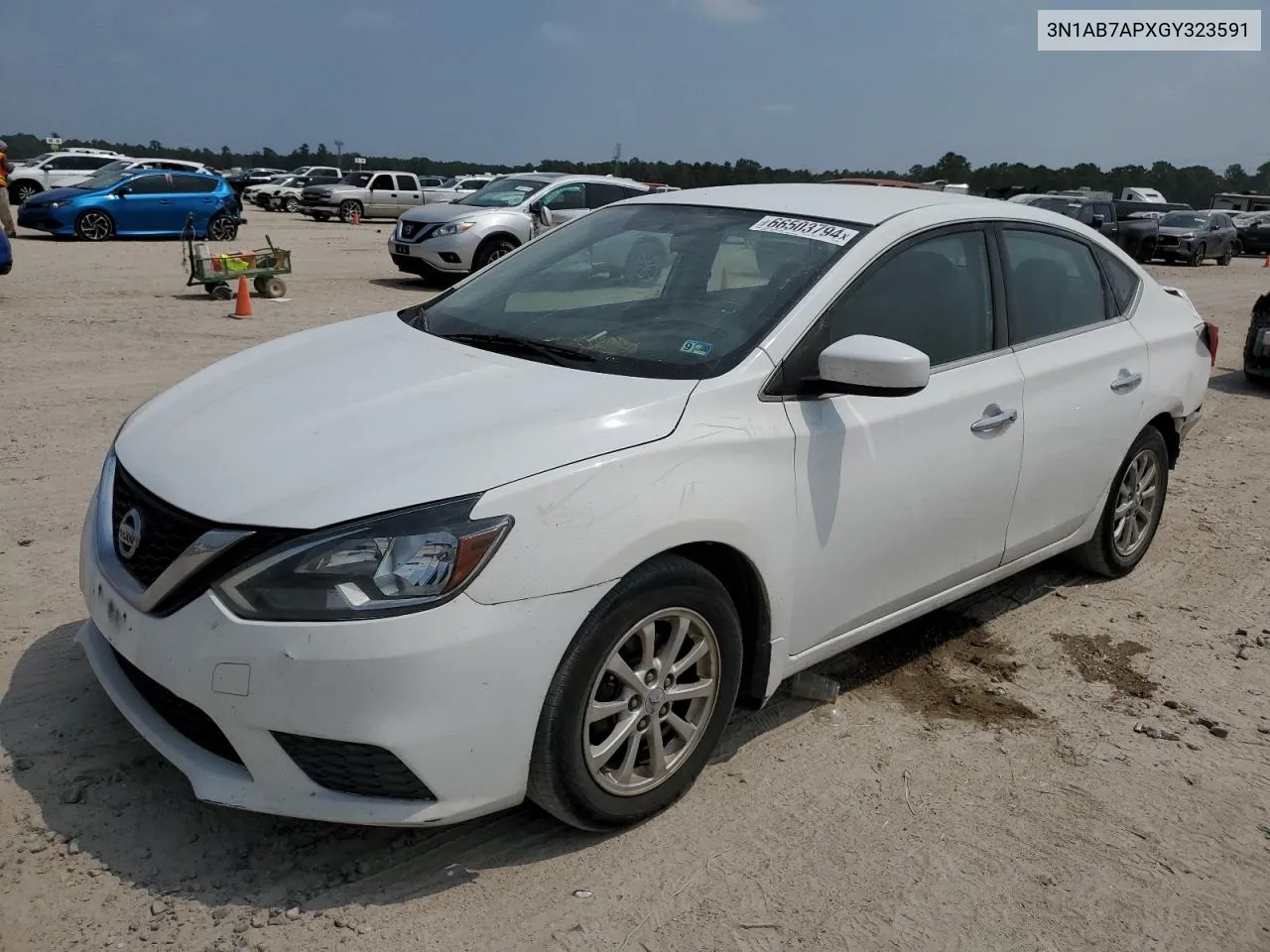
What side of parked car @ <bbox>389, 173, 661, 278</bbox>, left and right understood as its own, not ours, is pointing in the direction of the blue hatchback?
right

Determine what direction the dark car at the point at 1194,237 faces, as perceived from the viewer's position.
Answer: facing the viewer and to the left of the viewer

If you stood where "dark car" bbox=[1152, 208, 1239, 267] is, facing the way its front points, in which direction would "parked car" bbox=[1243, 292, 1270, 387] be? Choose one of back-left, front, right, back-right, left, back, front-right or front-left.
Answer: front-left

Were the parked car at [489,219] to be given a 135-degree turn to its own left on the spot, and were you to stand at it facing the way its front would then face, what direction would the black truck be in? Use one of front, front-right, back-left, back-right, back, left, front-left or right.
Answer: front-left

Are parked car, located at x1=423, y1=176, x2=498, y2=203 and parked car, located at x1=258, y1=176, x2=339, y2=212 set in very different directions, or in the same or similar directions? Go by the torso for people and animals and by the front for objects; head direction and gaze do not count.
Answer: same or similar directions

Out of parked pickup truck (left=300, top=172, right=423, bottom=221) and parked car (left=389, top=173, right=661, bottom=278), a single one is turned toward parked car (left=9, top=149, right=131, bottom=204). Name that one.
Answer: parked pickup truck (left=300, top=172, right=423, bottom=221)

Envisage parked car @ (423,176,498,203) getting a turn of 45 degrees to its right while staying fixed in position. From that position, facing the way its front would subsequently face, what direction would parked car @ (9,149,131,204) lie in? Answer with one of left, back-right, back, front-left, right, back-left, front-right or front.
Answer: front-left

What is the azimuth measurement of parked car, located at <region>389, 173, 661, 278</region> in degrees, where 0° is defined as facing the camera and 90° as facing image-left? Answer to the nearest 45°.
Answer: approximately 45°

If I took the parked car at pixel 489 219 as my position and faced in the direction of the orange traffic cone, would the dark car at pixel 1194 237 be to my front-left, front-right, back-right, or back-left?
back-left

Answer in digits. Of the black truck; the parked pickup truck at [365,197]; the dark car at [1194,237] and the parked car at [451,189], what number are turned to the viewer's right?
0

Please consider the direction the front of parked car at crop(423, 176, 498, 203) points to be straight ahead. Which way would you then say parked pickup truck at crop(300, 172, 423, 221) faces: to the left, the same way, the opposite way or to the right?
the same way

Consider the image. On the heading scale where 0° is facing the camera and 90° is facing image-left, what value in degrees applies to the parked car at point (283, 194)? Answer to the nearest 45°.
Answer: approximately 45°
